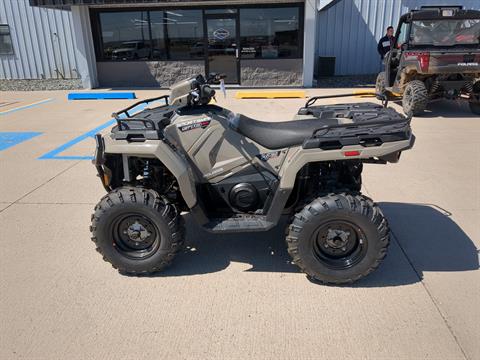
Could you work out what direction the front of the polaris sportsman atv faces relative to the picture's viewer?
facing to the left of the viewer

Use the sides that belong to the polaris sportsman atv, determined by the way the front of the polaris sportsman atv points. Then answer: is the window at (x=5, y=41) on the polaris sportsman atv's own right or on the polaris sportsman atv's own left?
on the polaris sportsman atv's own right
